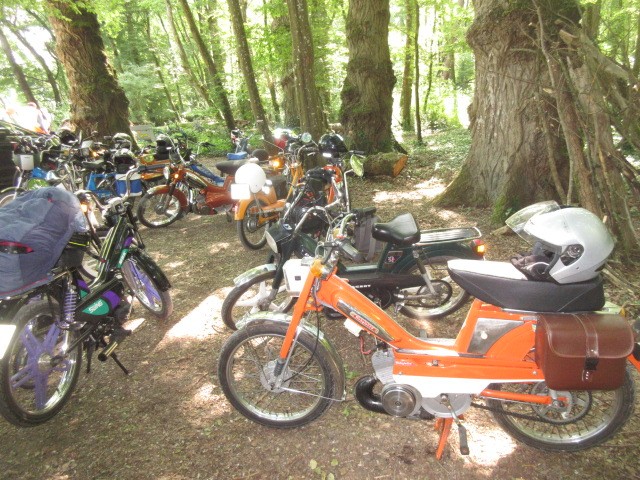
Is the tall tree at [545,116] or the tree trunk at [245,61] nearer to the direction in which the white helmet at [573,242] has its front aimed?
the tree trunk

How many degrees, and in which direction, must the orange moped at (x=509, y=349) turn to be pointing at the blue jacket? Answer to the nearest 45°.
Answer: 0° — it already faces it

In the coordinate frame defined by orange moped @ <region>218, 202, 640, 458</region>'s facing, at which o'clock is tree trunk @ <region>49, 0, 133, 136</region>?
The tree trunk is roughly at 1 o'clock from the orange moped.

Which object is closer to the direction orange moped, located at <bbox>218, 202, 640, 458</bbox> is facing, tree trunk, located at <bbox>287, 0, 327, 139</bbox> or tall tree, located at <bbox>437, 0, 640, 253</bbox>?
the tree trunk

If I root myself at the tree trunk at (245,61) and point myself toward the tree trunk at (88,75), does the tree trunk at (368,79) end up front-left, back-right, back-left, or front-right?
back-left

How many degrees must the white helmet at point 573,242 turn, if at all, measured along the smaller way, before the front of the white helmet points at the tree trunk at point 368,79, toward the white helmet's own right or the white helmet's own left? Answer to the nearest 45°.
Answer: approximately 45° to the white helmet's own right

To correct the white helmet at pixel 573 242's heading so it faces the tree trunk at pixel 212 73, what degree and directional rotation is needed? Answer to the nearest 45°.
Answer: approximately 45° to its right

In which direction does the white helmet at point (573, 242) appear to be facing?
to the viewer's left

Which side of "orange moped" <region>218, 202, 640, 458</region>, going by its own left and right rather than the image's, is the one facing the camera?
left
